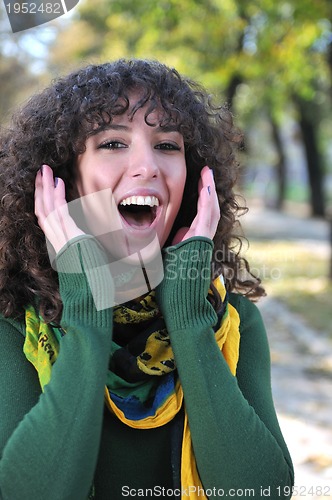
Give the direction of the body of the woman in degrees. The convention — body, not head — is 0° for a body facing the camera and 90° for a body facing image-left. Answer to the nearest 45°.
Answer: approximately 0°

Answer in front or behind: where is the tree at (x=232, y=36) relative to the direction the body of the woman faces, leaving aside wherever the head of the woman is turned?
behind

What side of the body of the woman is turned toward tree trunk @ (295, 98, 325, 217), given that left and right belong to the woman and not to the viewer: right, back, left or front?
back
